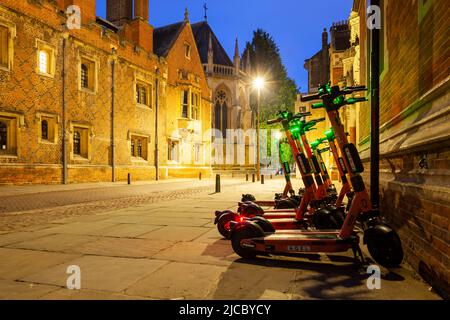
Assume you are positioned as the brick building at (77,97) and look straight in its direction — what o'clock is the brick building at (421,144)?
the brick building at (421,144) is roughly at 1 o'clock from the brick building at (77,97).

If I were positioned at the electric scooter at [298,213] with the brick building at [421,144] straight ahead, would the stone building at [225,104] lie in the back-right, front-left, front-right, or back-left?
back-left

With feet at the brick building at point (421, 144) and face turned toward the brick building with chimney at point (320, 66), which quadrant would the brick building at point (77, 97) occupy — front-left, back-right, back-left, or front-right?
front-left

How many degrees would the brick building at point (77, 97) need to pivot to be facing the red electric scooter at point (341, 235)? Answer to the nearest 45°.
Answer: approximately 45° to its right

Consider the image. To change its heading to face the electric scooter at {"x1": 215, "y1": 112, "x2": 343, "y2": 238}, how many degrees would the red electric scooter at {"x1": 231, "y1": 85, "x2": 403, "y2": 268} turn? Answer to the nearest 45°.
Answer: approximately 90° to its left

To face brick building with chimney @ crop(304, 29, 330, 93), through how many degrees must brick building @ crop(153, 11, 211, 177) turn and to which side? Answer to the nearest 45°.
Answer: approximately 90° to its left

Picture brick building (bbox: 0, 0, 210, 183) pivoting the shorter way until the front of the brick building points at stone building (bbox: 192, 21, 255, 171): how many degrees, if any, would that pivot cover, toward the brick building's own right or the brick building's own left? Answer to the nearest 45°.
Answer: approximately 90° to the brick building's own left

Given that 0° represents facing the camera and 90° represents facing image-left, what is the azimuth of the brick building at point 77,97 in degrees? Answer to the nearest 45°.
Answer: approximately 315°

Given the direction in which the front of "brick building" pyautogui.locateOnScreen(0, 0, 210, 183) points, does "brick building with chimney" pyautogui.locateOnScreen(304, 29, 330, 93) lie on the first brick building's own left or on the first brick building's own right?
on the first brick building's own left

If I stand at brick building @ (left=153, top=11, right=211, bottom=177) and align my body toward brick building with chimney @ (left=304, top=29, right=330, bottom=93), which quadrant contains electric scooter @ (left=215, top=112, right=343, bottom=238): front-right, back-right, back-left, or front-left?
back-right

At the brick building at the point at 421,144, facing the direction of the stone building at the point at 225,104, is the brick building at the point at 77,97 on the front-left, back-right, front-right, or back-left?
front-left

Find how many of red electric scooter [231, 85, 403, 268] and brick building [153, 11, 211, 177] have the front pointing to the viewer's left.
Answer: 0

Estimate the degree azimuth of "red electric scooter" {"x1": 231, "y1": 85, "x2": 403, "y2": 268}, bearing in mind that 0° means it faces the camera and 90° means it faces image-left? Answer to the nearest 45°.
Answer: approximately 270°
